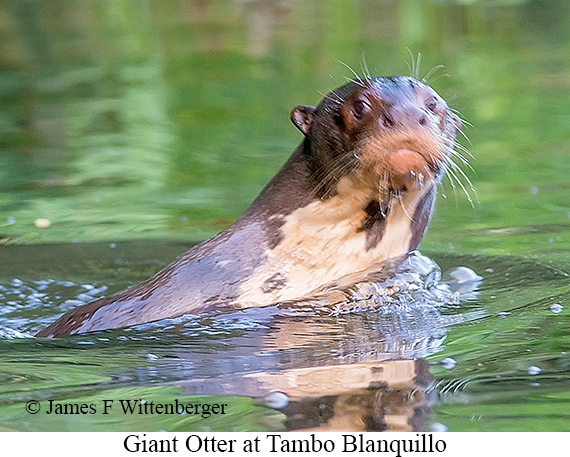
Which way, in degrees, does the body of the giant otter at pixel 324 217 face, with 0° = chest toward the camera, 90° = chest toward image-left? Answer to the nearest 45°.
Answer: approximately 315°
